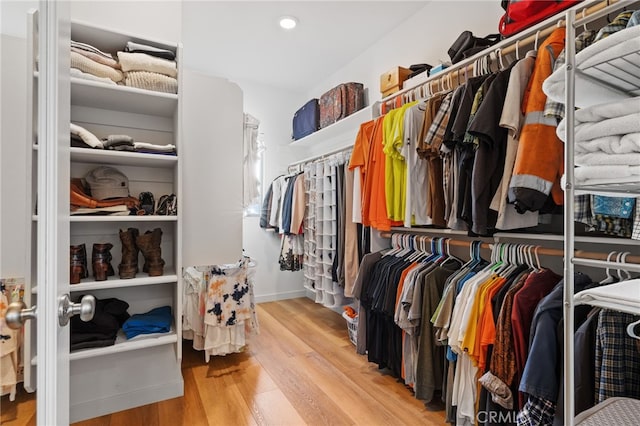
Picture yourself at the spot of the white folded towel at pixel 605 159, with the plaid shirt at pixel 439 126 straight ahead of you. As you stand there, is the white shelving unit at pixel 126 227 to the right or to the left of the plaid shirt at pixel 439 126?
left

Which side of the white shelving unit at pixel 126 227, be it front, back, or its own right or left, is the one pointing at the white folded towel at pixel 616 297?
front

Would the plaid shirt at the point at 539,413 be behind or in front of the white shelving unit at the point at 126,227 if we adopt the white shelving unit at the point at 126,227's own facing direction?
in front

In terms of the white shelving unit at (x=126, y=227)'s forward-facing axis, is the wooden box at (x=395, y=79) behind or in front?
in front

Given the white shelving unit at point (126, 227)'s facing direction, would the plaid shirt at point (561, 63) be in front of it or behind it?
in front

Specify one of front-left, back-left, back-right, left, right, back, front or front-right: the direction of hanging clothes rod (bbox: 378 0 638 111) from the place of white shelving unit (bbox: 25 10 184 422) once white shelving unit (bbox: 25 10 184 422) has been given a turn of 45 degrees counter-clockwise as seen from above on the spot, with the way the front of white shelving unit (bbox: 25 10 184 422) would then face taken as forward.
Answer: front-right

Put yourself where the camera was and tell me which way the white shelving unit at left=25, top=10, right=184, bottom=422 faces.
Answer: facing the viewer and to the right of the viewer
